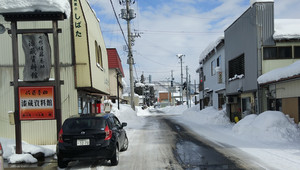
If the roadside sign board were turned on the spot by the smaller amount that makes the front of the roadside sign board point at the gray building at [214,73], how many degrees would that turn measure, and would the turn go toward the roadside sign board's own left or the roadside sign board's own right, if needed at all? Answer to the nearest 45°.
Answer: approximately 135° to the roadside sign board's own left

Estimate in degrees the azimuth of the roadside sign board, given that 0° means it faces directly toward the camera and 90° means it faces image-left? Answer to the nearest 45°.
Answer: approximately 0°

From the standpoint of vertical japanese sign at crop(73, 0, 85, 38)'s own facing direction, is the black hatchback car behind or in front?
in front

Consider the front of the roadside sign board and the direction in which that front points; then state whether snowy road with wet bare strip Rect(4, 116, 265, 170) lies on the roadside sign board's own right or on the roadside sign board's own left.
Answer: on the roadside sign board's own left

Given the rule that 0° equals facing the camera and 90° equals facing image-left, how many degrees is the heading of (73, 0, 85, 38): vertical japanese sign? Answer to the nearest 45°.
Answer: approximately 0°

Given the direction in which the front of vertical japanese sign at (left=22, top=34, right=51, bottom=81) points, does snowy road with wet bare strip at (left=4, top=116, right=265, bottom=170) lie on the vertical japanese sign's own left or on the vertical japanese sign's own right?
on the vertical japanese sign's own left
